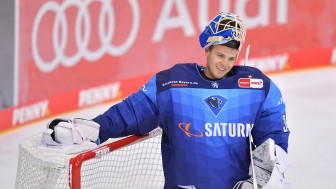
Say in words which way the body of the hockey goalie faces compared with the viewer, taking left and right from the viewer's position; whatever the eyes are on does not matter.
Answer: facing the viewer

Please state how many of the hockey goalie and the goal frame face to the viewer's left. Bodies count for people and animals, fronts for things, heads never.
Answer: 0
